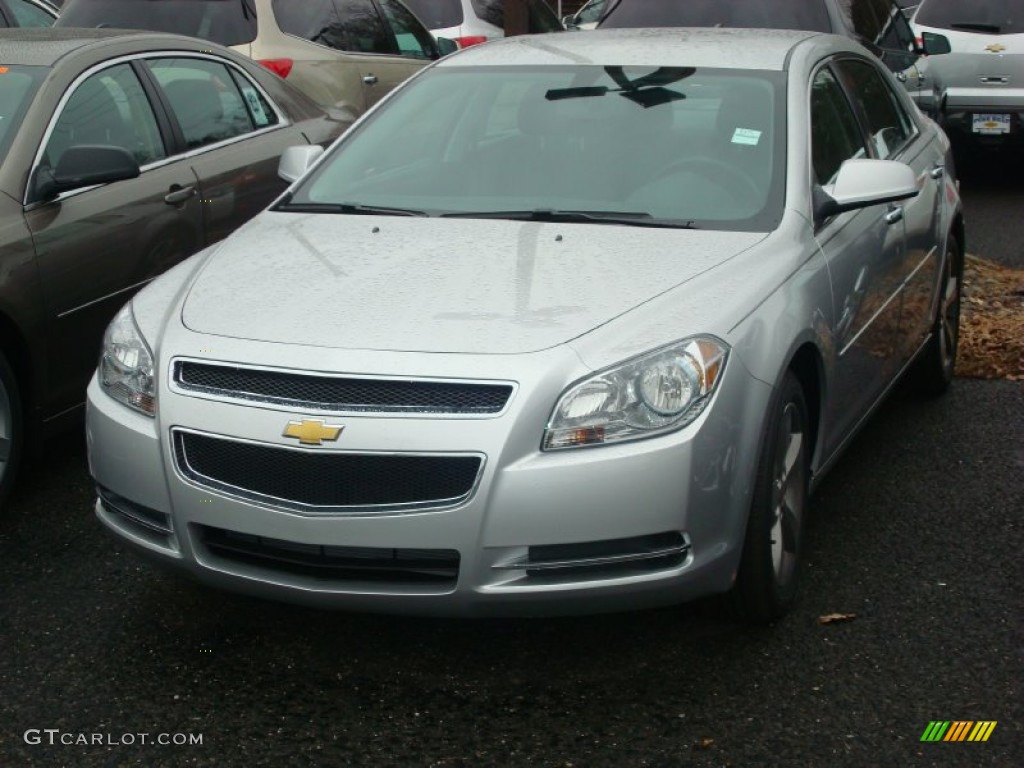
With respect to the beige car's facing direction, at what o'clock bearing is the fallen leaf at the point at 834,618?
The fallen leaf is roughly at 4 o'clock from the beige car.

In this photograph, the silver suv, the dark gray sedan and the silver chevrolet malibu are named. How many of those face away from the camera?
1

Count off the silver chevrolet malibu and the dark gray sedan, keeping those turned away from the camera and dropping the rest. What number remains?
0

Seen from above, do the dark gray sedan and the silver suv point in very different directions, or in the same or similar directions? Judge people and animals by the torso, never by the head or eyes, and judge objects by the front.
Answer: very different directions

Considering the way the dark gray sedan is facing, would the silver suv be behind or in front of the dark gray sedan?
behind

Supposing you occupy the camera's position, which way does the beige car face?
facing away from the viewer and to the right of the viewer

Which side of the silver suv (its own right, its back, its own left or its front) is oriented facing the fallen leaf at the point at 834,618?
back

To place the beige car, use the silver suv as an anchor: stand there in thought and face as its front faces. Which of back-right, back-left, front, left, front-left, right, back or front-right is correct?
back-left

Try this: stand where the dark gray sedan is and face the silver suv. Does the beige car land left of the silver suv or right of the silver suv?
left

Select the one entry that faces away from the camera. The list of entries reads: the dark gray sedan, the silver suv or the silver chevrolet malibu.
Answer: the silver suv

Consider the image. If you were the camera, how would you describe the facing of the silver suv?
facing away from the viewer
